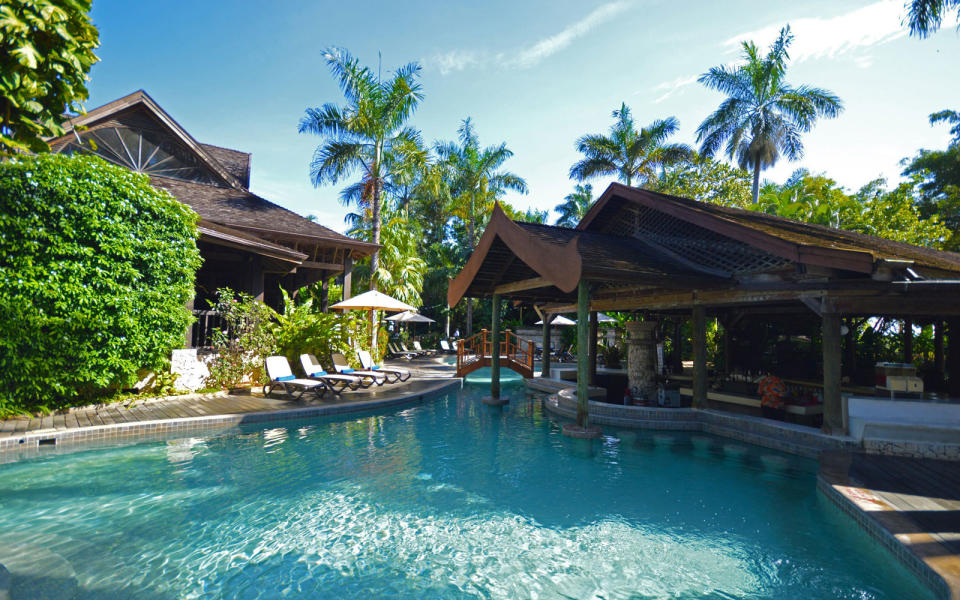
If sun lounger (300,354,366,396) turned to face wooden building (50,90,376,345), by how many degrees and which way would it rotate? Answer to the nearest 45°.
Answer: approximately 180°

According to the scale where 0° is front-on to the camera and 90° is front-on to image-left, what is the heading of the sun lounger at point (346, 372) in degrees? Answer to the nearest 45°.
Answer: approximately 315°

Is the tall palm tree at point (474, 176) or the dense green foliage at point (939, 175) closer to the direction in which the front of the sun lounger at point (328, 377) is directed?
the dense green foliage

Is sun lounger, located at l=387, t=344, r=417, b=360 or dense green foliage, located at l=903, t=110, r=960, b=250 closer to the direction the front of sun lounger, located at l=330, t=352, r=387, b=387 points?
the dense green foliage

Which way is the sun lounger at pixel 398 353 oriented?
to the viewer's right

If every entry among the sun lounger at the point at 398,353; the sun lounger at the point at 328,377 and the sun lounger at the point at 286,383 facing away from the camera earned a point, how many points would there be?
0

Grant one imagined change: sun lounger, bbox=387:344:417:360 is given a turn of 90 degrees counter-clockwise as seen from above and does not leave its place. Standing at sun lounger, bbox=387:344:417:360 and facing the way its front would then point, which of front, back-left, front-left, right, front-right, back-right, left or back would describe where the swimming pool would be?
back

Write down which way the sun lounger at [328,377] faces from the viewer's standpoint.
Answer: facing the viewer and to the right of the viewer
